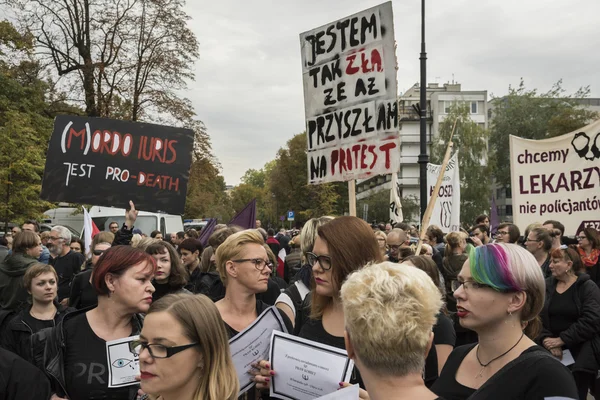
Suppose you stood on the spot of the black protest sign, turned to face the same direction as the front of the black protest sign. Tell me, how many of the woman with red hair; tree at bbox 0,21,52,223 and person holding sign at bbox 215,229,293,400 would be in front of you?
2

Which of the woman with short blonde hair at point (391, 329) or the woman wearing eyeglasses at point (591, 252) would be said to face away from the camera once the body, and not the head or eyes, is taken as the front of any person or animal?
the woman with short blonde hair

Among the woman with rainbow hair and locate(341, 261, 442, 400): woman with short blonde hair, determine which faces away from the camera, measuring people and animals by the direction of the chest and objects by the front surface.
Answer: the woman with short blonde hair

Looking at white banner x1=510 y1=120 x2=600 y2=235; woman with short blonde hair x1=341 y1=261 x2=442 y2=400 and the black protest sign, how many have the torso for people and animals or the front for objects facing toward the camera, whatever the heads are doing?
2

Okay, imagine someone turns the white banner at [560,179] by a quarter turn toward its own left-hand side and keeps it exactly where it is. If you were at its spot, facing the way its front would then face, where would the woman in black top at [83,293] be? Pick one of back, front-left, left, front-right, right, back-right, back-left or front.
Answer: back-right

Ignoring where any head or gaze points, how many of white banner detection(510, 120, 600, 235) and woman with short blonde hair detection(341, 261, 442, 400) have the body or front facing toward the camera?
1

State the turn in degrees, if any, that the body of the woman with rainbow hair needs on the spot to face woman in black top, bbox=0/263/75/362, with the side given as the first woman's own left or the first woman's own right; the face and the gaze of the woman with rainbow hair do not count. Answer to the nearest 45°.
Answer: approximately 45° to the first woman's own right

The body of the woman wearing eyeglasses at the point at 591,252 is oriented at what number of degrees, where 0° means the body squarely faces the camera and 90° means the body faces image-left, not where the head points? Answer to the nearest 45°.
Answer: approximately 45°

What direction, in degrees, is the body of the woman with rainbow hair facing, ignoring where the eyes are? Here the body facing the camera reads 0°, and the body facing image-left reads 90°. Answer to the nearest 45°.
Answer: approximately 45°
